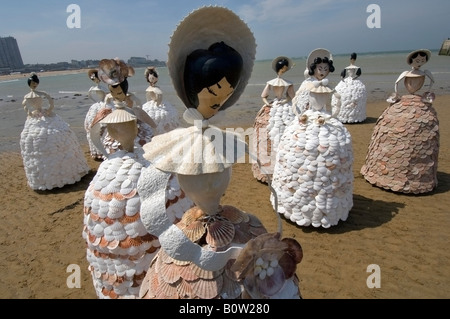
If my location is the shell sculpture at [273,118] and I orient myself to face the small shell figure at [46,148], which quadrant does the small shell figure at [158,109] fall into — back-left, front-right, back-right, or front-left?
front-right

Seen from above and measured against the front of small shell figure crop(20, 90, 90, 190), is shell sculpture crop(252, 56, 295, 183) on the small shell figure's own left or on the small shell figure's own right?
on the small shell figure's own left

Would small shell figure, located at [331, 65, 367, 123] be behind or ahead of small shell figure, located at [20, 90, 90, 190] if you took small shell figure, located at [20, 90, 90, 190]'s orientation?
behind

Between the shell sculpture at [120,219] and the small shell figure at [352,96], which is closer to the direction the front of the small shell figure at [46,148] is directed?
the shell sculpture

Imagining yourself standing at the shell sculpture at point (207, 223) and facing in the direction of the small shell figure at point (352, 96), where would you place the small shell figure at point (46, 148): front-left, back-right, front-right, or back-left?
front-left

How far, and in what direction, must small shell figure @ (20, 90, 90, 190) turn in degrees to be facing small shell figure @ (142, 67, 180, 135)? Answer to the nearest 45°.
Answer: approximately 135° to its left

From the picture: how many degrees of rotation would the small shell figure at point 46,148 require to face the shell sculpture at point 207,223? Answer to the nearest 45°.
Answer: approximately 45° to its left

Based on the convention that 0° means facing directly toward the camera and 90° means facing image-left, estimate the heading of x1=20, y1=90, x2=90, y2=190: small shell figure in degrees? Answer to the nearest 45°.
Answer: approximately 45°

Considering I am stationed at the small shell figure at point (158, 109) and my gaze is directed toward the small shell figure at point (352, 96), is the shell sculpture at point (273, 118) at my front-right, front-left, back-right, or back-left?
front-right

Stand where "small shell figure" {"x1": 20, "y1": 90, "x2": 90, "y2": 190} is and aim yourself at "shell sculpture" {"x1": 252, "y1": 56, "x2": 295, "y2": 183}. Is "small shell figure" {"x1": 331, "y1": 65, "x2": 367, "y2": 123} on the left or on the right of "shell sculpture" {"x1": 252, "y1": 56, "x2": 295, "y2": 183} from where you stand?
left
